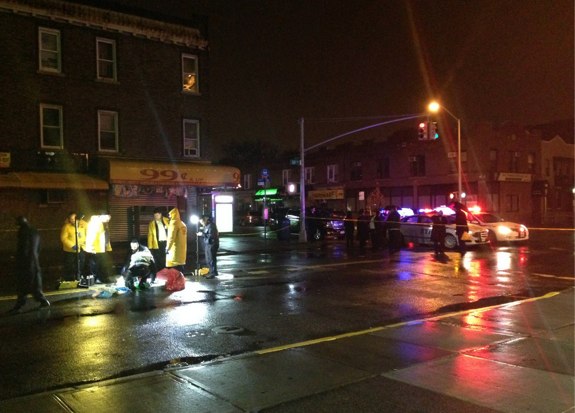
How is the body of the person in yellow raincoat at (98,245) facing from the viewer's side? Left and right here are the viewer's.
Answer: facing to the right of the viewer

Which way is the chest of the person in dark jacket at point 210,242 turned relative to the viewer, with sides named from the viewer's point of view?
facing to the left of the viewer

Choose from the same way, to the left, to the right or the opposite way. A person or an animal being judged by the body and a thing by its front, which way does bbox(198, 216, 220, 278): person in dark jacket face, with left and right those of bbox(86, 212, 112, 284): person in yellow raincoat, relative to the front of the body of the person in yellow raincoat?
the opposite way

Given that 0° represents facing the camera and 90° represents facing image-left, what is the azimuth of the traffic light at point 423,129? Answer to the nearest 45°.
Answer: approximately 45°
